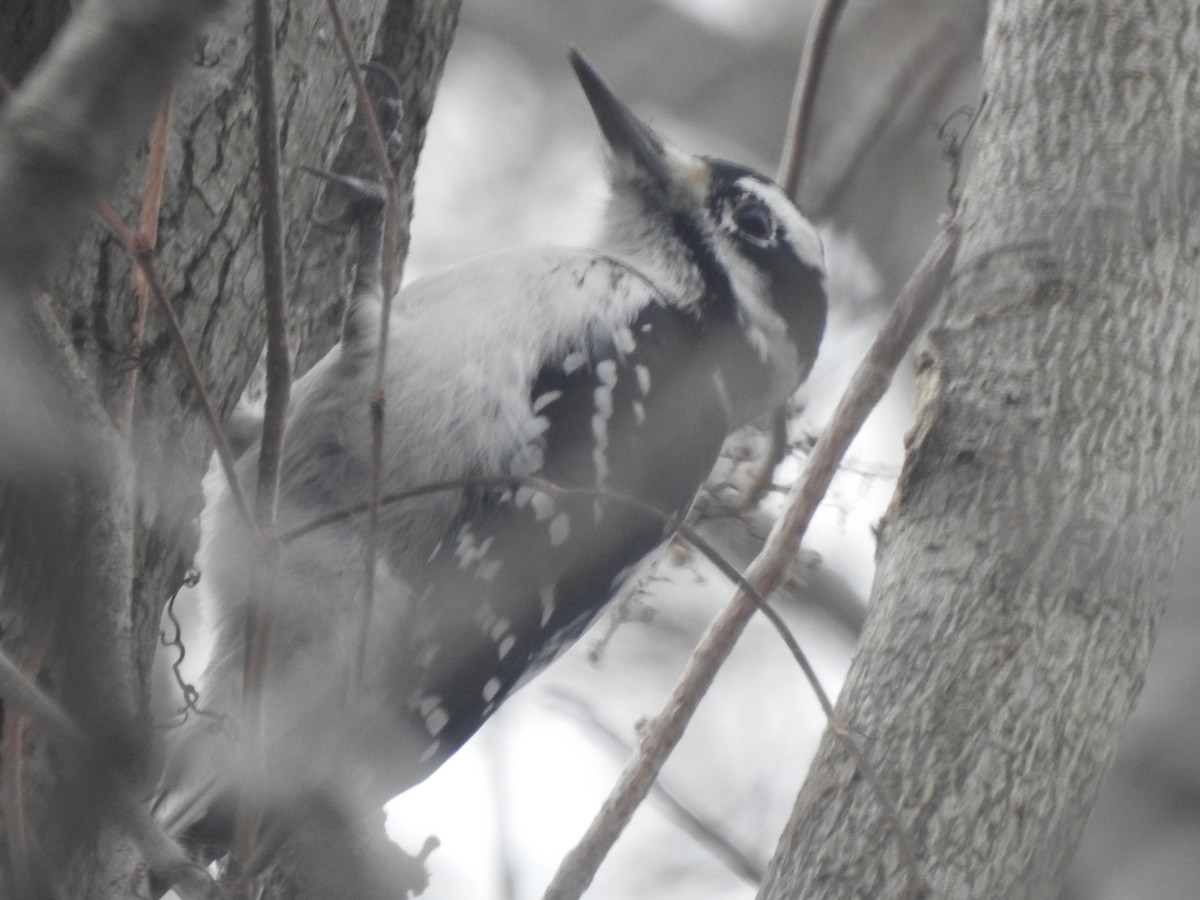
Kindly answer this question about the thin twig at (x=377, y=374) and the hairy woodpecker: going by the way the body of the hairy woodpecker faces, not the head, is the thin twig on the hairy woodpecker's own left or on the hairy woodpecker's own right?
on the hairy woodpecker's own left

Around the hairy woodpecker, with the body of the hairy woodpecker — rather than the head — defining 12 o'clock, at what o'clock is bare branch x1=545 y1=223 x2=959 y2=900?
The bare branch is roughly at 7 o'clock from the hairy woodpecker.

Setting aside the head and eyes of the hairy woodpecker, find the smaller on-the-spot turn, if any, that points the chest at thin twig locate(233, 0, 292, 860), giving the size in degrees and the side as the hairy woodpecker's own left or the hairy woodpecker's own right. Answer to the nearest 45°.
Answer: approximately 90° to the hairy woodpecker's own left

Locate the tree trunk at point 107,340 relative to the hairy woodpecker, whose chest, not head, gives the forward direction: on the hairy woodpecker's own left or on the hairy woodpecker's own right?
on the hairy woodpecker's own left
